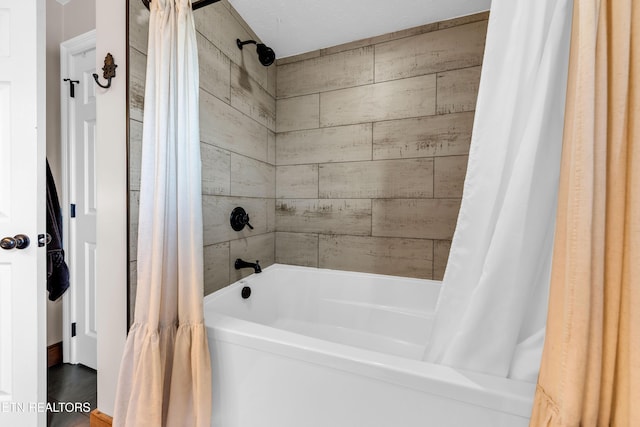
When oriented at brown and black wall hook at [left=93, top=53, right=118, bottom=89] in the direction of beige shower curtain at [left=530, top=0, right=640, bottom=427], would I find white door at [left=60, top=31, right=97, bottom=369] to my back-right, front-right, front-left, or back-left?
back-left

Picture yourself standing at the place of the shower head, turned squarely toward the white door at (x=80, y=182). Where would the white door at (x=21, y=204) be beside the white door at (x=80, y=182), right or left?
left

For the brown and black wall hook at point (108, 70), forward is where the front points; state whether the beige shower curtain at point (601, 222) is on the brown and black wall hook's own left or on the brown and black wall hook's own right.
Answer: on the brown and black wall hook's own left

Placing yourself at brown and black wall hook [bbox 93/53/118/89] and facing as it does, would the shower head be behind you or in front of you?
behind

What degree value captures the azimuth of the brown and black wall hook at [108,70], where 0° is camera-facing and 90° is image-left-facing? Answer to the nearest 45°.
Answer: approximately 45°
